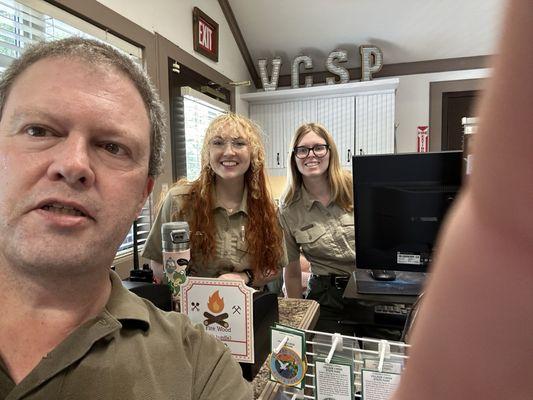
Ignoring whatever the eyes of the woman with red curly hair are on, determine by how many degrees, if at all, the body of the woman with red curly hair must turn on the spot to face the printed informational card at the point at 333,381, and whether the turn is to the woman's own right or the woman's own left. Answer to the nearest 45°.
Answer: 0° — they already face it

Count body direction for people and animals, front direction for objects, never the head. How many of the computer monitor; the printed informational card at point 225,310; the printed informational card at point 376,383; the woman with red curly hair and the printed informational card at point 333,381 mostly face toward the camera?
4

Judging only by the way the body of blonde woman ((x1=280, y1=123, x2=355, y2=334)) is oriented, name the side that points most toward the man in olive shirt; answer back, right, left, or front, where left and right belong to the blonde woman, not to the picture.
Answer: front

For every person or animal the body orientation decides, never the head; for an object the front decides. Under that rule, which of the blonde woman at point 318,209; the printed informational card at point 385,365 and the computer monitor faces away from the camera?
the computer monitor

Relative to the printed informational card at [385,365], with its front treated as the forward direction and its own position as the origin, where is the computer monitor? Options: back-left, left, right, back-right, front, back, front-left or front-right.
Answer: back

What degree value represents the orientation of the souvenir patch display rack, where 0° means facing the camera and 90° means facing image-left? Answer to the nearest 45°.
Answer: approximately 0°

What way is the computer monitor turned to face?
away from the camera

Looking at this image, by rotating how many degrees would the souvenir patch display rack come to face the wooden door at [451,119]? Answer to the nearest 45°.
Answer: approximately 180°

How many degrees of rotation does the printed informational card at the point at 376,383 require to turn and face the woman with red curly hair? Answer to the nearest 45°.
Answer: approximately 135° to its right
